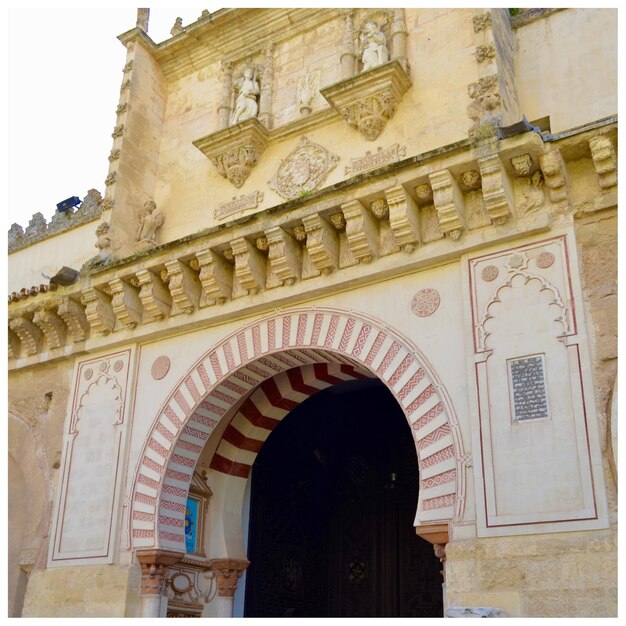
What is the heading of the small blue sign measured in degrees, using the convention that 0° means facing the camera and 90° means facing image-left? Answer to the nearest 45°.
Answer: approximately 315°
